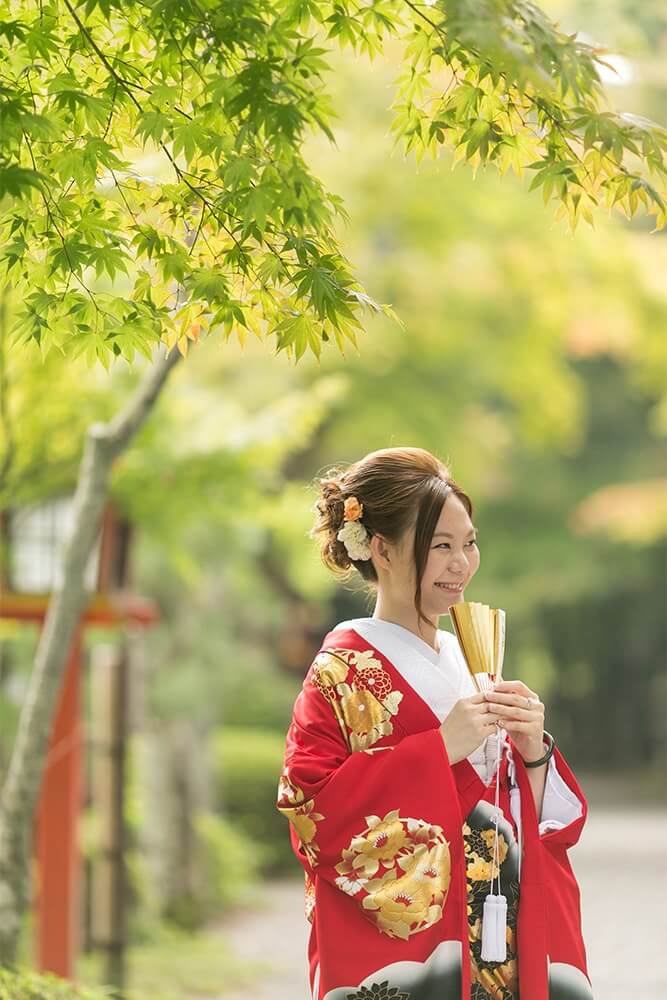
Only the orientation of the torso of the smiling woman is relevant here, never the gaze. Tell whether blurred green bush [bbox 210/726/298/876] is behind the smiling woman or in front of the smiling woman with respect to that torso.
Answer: behind

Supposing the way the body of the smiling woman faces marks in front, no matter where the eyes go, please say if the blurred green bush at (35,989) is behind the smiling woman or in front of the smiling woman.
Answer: behind

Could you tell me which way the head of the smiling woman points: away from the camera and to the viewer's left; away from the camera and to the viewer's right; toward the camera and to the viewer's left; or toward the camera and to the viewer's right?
toward the camera and to the viewer's right

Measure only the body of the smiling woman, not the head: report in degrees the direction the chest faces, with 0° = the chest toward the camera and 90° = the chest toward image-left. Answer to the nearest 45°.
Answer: approximately 315°

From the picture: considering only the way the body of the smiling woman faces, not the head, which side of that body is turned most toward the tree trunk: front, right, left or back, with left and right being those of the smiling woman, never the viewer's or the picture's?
back

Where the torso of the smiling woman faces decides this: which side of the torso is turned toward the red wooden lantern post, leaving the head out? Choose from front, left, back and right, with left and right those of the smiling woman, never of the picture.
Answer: back
